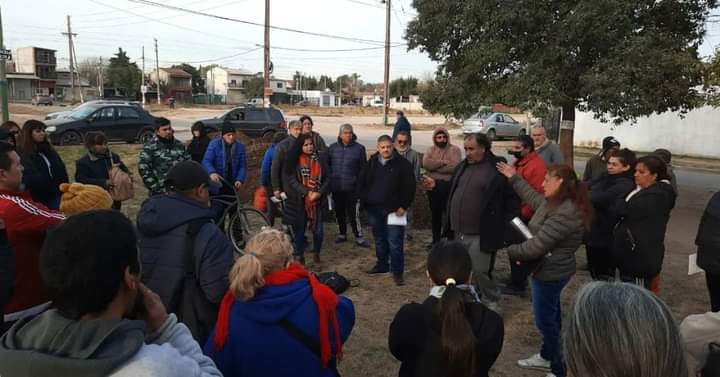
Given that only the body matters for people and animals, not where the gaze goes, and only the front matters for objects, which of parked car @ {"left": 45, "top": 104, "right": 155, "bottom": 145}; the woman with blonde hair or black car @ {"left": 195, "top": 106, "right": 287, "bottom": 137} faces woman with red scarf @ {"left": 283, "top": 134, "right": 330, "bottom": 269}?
the woman with blonde hair

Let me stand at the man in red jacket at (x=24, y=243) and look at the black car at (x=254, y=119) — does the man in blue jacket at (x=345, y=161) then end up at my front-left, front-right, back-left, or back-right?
front-right

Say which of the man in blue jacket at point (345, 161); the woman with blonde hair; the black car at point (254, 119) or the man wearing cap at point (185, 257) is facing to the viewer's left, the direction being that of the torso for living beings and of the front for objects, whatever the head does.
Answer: the black car

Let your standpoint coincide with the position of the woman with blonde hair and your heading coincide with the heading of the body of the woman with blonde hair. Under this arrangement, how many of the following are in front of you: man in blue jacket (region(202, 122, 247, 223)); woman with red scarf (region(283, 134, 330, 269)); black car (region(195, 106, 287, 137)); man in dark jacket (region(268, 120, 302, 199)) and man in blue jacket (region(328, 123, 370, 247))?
5

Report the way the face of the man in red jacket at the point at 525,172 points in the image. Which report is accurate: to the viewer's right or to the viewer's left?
to the viewer's left

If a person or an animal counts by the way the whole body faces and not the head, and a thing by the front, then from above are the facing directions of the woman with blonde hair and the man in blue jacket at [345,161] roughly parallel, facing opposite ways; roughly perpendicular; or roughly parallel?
roughly parallel, facing opposite ways

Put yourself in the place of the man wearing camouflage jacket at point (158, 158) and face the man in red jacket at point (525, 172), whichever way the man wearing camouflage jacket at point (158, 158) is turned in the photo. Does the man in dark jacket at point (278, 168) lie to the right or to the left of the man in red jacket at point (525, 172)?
left

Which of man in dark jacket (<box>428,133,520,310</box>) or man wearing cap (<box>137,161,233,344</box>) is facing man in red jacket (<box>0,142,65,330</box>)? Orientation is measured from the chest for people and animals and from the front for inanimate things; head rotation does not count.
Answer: the man in dark jacket

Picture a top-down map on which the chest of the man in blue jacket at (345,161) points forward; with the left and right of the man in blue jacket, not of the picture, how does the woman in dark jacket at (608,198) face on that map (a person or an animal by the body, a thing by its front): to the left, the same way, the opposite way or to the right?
to the right

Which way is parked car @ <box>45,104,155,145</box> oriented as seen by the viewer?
to the viewer's left

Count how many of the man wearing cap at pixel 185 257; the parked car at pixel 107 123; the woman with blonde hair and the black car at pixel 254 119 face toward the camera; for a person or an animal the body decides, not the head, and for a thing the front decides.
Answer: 0

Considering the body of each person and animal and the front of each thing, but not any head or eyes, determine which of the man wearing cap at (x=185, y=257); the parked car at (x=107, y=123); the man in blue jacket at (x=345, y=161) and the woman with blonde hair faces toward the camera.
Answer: the man in blue jacket

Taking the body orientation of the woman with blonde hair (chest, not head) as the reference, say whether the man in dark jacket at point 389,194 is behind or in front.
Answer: in front

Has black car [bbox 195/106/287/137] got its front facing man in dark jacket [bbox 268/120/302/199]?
no

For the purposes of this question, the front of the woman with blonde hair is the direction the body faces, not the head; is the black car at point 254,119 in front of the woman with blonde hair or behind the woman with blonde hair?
in front

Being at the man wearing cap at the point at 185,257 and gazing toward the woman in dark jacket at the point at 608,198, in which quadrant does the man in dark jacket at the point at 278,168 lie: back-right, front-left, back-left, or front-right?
front-left

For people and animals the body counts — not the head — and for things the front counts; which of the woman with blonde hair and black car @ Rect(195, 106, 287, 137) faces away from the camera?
the woman with blonde hair

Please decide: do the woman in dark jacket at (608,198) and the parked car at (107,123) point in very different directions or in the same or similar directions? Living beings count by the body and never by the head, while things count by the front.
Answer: same or similar directions

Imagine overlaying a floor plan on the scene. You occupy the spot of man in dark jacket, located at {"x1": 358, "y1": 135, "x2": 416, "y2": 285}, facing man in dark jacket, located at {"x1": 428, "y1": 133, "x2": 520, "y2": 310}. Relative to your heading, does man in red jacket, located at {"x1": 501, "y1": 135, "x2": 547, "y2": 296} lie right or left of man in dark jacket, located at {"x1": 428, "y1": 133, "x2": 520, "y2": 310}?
left

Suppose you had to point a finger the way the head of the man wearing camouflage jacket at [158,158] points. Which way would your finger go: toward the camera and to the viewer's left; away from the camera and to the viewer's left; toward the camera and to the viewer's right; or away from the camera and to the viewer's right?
toward the camera and to the viewer's right

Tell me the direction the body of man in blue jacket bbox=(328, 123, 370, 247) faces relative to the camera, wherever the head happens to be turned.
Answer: toward the camera

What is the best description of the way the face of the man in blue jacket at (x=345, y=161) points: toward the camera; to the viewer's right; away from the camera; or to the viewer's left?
toward the camera
